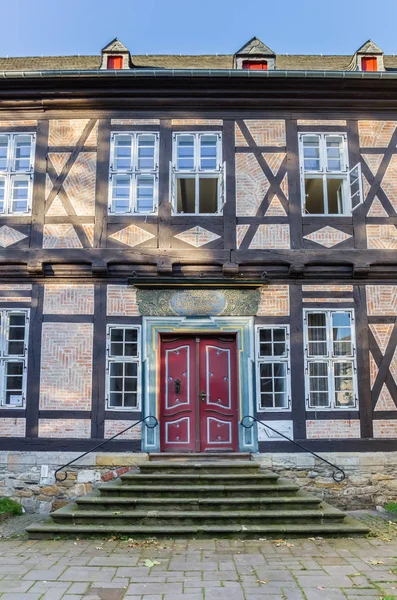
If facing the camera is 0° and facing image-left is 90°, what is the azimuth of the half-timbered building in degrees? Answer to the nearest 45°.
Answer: approximately 0°

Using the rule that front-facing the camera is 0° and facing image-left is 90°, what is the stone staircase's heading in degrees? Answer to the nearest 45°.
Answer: approximately 0°

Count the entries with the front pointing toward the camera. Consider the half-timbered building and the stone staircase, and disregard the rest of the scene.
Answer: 2
